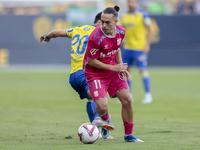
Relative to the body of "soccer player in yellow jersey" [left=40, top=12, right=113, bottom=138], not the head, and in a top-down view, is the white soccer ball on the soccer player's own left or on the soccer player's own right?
on the soccer player's own right

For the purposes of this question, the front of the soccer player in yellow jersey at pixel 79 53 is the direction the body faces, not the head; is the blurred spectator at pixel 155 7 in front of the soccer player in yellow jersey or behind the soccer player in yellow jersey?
in front

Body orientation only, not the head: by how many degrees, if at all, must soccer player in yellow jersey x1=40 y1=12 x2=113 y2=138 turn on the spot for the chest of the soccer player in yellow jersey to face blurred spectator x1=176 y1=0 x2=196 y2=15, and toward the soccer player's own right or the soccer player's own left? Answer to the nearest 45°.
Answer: approximately 45° to the soccer player's own left

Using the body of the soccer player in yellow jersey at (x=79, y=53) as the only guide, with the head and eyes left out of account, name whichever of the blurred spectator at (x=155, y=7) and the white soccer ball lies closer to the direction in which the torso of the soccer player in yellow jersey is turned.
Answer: the blurred spectator

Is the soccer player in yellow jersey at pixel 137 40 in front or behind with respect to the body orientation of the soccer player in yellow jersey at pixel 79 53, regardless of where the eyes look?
in front

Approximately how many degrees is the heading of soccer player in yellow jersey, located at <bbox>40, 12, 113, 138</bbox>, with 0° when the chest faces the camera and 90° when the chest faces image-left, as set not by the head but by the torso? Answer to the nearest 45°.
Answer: approximately 225°
